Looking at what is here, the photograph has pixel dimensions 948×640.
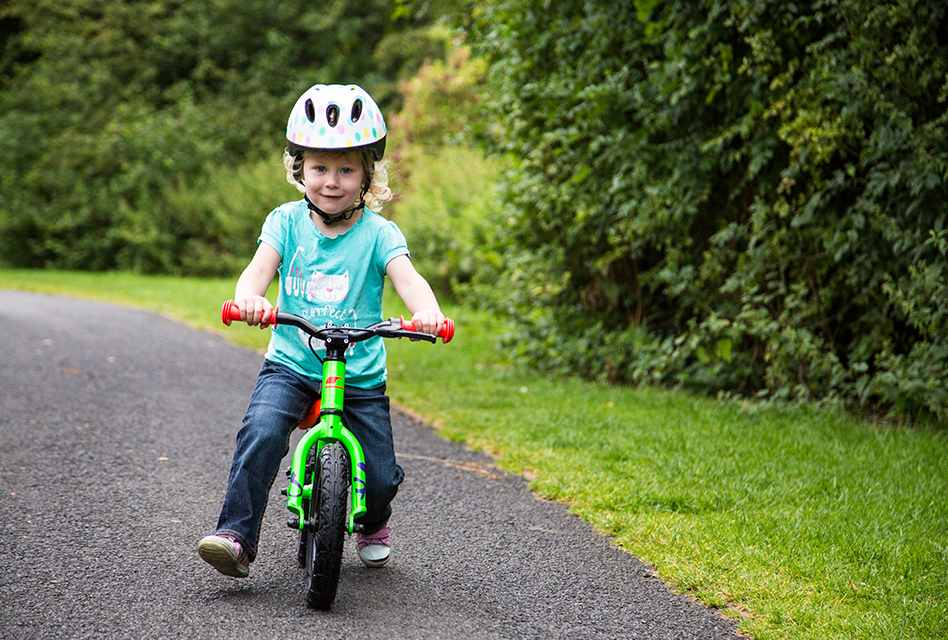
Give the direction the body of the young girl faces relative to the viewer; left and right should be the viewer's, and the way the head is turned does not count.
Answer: facing the viewer
